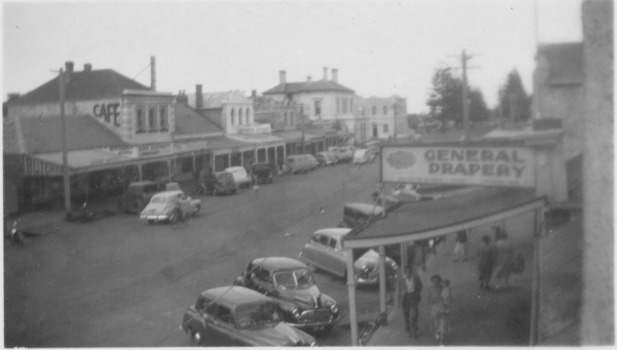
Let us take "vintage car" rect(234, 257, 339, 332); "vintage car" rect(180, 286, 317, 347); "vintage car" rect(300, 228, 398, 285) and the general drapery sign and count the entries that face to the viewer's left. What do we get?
0

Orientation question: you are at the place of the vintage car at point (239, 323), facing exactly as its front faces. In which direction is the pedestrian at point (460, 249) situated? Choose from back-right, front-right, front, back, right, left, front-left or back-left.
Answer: left

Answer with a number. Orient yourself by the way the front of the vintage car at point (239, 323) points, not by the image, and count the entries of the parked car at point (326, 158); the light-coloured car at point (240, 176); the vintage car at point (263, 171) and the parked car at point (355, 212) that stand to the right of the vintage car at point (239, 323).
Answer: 0

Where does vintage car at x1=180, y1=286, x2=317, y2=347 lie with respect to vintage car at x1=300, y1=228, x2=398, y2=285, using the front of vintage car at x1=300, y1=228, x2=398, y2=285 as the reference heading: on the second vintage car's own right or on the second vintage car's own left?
on the second vintage car's own right

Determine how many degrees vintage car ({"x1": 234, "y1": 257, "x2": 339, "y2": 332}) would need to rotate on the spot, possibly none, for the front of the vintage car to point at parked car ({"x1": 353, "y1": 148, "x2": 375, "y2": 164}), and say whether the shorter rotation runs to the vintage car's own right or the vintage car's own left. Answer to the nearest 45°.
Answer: approximately 135° to the vintage car's own left

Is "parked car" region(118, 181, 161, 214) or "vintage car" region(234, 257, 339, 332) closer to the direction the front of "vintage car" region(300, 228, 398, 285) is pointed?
the vintage car

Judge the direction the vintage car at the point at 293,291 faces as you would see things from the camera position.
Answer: facing the viewer and to the right of the viewer

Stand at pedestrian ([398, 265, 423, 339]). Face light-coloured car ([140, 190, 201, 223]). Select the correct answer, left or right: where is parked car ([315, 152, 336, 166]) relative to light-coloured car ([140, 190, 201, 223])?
right

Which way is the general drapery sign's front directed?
toward the camera

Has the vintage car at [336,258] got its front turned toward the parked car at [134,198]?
no

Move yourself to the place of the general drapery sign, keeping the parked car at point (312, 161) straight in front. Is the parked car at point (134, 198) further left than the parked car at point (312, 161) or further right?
left

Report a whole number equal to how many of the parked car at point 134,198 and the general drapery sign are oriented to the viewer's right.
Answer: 0

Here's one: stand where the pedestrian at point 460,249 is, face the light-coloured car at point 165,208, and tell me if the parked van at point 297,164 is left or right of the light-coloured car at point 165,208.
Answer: right

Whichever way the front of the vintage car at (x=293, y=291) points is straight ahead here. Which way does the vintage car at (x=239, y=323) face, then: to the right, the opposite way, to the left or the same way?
the same way

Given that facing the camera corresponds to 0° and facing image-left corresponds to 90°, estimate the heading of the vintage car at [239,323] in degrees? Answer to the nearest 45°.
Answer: approximately 315°

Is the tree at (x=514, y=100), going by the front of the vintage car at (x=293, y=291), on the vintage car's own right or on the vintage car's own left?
on the vintage car's own left

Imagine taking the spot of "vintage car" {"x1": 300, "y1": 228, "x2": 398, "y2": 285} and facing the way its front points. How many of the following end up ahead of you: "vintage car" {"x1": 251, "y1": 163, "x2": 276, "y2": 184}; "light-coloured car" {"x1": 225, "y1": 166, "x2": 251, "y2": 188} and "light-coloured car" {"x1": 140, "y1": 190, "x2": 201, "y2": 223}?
0
